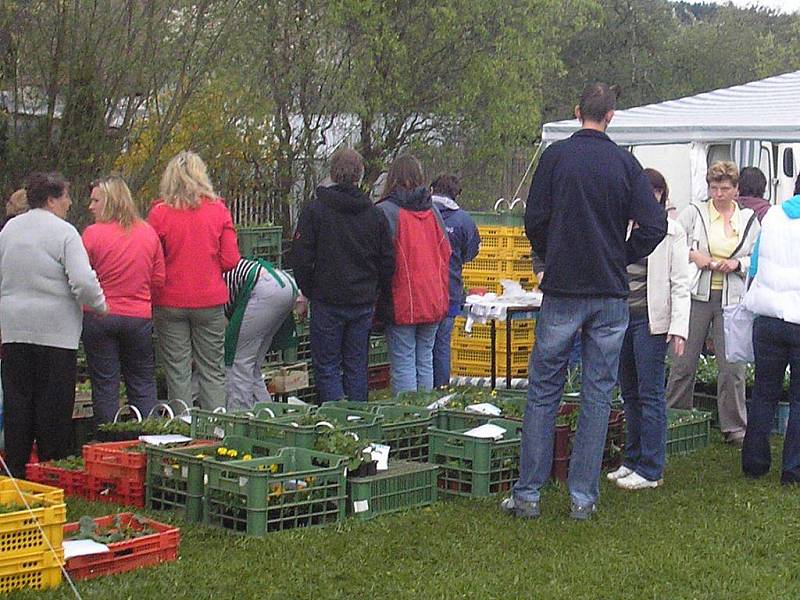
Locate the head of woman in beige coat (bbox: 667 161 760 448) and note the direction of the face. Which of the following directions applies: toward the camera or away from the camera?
toward the camera

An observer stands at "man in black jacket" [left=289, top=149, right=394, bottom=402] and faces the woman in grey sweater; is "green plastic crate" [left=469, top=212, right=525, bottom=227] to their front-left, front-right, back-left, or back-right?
back-right

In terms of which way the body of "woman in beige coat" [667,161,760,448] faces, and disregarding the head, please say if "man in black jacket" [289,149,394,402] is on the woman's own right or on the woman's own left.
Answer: on the woman's own right

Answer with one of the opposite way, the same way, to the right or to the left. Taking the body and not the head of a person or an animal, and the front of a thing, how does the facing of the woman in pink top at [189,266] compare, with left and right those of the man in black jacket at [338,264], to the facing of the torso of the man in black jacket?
the same way

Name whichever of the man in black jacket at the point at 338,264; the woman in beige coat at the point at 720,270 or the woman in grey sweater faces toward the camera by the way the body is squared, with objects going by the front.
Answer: the woman in beige coat

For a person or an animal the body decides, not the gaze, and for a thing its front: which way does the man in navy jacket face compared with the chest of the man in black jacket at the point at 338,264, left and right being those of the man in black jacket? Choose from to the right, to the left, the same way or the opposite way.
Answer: the same way

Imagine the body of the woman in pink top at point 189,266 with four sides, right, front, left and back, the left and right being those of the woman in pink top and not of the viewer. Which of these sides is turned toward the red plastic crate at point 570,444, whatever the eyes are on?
right

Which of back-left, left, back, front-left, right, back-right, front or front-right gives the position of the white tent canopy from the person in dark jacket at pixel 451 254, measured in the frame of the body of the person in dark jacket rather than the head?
front-right

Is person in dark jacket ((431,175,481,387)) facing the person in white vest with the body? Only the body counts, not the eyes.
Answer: no

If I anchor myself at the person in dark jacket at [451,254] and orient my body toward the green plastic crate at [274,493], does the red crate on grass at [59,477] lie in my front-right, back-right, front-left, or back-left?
front-right

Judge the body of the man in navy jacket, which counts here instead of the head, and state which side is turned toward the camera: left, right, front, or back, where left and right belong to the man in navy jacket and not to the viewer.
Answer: back

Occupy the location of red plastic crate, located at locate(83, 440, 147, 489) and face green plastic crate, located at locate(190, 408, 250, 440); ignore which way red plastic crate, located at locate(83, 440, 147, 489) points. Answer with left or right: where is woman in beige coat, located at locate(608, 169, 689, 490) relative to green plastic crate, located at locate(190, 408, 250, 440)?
right

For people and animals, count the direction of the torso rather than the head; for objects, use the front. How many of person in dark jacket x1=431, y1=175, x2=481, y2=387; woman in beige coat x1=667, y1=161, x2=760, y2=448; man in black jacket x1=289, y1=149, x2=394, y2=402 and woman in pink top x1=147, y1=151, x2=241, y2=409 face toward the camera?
1

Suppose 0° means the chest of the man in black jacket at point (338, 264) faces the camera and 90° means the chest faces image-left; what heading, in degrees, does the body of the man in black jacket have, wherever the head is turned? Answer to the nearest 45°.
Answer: approximately 180°

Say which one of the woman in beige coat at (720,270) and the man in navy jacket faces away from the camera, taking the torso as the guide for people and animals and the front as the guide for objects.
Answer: the man in navy jacket

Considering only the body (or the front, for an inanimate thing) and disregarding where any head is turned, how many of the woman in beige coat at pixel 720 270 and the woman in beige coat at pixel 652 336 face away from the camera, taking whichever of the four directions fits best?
0

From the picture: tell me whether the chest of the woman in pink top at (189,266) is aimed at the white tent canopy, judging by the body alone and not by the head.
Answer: no

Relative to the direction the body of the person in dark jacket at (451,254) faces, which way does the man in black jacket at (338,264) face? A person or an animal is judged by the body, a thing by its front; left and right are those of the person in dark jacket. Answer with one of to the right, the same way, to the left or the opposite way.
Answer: the same way

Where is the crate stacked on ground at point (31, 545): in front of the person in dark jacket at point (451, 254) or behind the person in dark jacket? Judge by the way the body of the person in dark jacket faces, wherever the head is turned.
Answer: behind

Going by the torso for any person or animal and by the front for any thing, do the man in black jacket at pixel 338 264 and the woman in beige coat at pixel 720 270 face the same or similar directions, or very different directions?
very different directions
